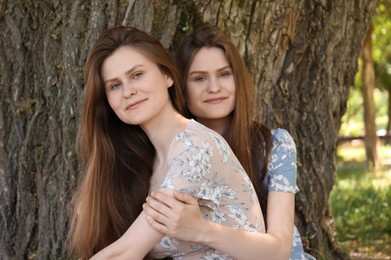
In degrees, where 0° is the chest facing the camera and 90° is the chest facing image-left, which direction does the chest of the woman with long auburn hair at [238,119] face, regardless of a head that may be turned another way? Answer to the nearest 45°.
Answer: approximately 45°

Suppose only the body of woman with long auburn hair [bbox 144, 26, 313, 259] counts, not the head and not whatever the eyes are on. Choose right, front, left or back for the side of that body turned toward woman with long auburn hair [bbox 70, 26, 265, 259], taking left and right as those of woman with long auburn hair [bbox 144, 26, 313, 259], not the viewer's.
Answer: front

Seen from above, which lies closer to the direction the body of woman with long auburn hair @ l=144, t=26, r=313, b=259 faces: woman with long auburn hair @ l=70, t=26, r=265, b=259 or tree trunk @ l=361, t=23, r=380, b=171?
the woman with long auburn hair

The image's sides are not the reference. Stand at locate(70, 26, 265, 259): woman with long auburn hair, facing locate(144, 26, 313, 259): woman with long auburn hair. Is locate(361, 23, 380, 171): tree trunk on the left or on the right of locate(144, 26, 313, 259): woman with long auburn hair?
left

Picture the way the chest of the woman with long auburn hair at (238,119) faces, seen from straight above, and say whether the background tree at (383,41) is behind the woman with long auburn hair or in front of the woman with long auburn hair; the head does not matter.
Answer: behind
